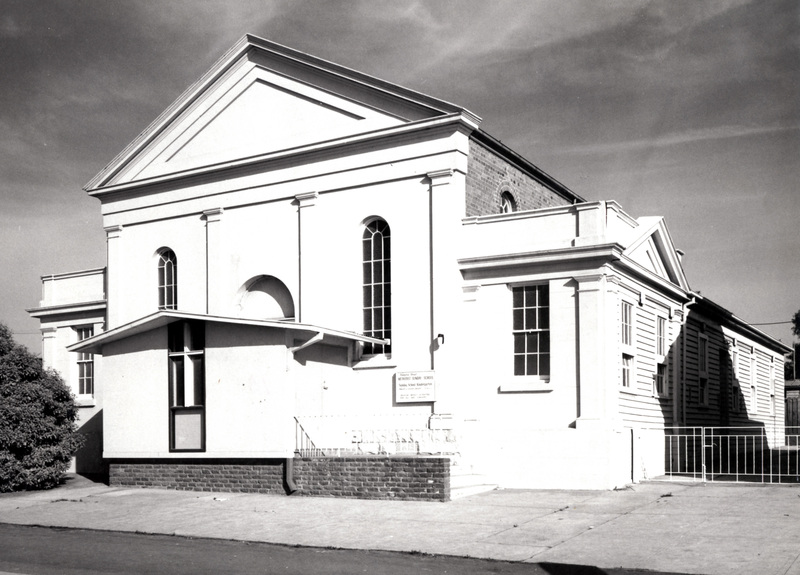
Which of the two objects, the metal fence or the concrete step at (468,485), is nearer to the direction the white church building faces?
the concrete step

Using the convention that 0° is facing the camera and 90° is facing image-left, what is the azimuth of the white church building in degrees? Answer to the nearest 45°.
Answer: approximately 45°

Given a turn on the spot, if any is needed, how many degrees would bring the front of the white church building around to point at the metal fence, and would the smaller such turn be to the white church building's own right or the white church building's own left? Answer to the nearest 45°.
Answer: approximately 135° to the white church building's own left
